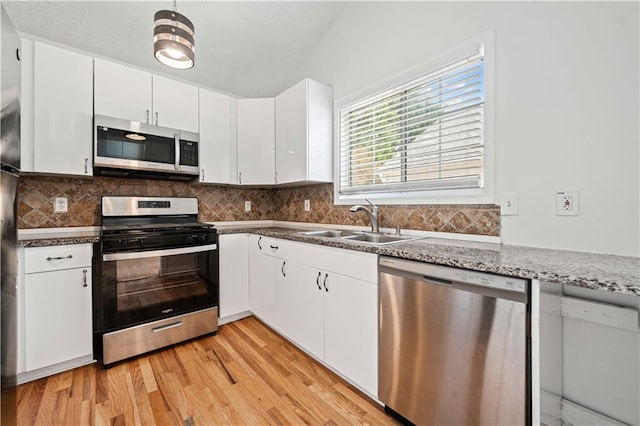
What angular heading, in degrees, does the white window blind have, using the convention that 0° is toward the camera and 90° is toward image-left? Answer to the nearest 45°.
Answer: approximately 45°

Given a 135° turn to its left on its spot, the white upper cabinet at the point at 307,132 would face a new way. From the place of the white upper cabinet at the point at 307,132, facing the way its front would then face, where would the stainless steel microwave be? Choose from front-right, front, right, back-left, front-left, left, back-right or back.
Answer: back

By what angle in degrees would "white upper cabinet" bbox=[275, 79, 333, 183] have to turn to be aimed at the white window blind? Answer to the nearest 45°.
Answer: approximately 90° to its left

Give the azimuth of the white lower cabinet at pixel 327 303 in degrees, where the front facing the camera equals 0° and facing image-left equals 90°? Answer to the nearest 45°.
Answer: approximately 45°

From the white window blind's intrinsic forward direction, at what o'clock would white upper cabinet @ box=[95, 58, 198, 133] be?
The white upper cabinet is roughly at 1 o'clock from the white window blind.

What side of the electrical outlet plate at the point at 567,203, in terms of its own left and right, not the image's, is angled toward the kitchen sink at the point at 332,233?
right

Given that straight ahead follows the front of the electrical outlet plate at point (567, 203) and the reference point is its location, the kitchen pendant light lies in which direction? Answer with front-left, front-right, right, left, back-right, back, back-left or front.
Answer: front-right
